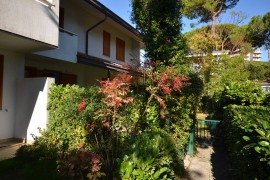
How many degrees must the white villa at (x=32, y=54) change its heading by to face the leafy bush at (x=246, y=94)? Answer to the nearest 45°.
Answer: approximately 45° to its left

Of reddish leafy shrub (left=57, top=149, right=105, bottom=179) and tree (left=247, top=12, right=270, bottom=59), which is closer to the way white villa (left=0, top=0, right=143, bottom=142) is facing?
the reddish leafy shrub

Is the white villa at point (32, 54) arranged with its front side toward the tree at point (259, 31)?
no

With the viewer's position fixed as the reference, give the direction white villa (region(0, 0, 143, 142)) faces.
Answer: facing the viewer and to the right of the viewer

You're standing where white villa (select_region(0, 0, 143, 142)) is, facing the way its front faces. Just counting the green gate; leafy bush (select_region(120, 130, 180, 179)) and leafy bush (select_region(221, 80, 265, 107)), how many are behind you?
0

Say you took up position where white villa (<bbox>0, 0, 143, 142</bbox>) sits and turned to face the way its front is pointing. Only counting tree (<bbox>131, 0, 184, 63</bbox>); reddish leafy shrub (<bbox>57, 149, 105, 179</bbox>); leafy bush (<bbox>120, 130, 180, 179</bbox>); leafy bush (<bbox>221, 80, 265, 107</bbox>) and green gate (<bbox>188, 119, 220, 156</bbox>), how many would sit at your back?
0

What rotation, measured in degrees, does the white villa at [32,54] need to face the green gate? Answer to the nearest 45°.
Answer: approximately 45° to its left

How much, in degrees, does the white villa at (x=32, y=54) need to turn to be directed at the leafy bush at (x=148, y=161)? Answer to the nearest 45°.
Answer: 0° — it already faces it

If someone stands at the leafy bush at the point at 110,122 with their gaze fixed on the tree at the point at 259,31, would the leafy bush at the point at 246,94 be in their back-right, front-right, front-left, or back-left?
front-right

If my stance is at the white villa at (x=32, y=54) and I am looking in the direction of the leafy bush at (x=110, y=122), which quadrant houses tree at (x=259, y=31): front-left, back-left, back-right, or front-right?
back-left

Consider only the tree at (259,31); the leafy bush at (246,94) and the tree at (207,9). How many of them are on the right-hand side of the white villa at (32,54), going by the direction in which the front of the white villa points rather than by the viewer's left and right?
0

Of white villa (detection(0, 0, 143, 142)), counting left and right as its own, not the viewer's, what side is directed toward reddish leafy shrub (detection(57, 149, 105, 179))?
front
